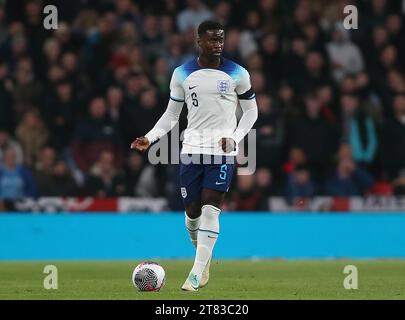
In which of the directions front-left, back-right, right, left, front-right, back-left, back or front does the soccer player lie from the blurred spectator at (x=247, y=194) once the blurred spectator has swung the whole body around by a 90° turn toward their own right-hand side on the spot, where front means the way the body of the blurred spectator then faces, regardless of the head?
left

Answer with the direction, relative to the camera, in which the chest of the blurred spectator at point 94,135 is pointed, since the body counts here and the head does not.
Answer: toward the camera

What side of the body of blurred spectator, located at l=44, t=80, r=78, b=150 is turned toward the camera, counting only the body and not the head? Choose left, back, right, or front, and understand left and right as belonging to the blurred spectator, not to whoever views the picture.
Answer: front

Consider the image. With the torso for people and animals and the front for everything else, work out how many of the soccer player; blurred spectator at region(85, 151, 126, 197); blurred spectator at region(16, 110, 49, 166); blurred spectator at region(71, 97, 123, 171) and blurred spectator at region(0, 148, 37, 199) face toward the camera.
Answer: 5

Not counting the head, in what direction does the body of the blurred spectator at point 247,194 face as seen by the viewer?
toward the camera

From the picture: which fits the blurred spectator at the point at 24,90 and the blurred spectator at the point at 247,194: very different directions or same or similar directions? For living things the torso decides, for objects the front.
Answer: same or similar directions

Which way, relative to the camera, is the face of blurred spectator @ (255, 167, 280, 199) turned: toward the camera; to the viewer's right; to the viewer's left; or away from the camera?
toward the camera

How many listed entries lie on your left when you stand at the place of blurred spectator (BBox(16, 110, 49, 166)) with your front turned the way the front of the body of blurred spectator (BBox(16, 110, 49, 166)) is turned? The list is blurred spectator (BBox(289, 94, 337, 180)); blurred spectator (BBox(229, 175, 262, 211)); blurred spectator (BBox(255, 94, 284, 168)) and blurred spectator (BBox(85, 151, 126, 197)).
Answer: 4

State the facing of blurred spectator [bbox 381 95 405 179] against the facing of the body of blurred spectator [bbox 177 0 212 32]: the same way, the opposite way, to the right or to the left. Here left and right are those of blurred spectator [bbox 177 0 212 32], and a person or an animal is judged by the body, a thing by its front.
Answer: the same way

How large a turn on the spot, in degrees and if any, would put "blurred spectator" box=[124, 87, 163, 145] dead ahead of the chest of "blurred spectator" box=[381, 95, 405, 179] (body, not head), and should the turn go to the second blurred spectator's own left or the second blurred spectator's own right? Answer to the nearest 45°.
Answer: approximately 45° to the second blurred spectator's own right

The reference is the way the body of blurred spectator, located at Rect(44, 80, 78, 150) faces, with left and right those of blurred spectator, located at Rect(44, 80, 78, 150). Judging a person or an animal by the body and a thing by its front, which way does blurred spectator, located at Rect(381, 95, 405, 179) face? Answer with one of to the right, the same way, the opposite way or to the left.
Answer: the same way

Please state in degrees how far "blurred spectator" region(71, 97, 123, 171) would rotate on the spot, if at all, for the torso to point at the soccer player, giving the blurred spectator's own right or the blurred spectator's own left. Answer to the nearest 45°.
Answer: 0° — they already face them

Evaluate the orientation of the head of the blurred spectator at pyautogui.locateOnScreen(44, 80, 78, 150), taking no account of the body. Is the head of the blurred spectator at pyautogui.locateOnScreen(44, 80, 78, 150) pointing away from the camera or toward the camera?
toward the camera

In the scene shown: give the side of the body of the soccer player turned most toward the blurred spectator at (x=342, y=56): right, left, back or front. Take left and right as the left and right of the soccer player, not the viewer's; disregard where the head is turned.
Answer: back

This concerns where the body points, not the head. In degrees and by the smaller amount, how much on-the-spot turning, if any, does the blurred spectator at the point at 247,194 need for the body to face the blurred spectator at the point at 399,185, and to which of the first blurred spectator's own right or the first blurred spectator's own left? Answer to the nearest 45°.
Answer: approximately 90° to the first blurred spectator's own left
